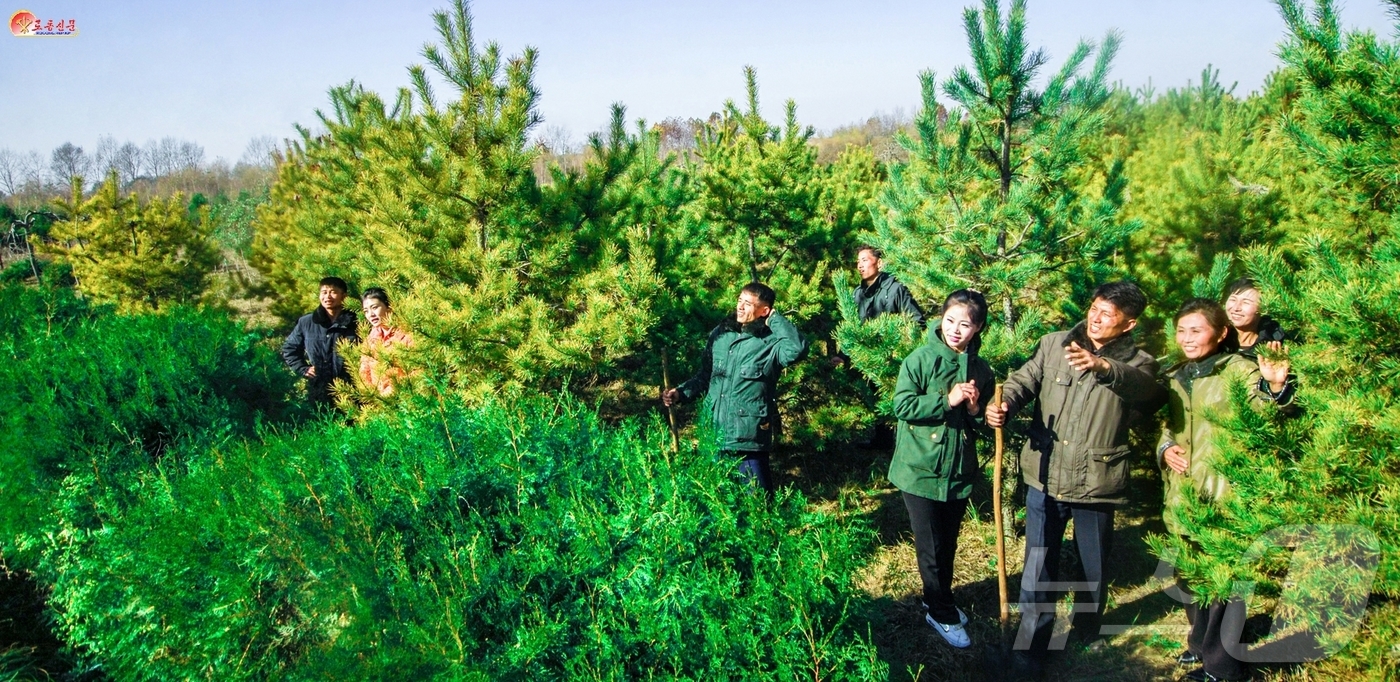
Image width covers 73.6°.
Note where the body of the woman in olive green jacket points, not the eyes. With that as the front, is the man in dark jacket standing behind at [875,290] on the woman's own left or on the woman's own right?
on the woman's own right

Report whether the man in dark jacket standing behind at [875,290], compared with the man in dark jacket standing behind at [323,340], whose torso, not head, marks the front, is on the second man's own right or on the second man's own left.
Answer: on the second man's own left

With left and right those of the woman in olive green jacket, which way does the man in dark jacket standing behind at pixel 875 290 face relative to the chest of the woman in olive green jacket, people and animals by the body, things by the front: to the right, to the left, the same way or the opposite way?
the same way

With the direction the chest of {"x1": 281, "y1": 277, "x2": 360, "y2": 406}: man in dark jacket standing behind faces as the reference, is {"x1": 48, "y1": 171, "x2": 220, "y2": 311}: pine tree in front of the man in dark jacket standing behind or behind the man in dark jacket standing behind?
behind

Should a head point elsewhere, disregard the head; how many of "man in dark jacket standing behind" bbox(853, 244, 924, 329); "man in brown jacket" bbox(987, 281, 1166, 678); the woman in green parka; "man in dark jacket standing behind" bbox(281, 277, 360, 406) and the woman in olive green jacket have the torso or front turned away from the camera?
0

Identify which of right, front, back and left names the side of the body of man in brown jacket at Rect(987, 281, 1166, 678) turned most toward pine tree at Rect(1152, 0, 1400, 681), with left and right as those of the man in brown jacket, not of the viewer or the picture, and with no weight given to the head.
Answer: left

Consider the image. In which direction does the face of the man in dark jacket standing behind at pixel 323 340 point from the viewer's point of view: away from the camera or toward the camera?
toward the camera

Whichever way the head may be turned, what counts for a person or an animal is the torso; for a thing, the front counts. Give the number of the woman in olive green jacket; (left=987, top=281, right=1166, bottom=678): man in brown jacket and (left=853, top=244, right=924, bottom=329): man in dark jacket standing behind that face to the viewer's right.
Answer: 0

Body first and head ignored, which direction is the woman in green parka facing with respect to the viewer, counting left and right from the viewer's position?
facing the viewer and to the right of the viewer

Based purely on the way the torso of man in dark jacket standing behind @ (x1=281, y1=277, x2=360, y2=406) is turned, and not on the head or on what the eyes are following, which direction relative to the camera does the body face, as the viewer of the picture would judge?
toward the camera

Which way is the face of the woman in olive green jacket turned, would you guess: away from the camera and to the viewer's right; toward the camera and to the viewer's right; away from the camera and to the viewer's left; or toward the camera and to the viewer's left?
toward the camera and to the viewer's left

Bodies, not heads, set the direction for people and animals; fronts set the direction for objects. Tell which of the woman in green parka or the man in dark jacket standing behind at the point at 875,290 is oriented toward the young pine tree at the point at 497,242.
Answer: the man in dark jacket standing behind

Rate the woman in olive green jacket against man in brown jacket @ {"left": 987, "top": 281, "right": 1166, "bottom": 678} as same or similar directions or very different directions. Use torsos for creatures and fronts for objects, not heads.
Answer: same or similar directions

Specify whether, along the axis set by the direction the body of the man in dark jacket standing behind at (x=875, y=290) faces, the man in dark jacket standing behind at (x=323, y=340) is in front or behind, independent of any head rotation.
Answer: in front

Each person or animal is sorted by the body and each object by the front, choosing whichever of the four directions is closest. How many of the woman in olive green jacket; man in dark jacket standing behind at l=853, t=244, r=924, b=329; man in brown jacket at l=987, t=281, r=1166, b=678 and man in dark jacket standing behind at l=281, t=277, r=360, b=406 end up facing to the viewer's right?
0

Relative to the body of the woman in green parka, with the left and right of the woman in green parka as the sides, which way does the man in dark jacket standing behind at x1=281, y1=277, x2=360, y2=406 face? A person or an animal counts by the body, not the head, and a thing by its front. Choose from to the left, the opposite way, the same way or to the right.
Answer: the same way

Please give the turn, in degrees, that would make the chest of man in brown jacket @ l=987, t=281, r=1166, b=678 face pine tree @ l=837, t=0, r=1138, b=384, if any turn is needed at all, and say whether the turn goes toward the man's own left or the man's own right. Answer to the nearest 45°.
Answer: approximately 135° to the man's own right

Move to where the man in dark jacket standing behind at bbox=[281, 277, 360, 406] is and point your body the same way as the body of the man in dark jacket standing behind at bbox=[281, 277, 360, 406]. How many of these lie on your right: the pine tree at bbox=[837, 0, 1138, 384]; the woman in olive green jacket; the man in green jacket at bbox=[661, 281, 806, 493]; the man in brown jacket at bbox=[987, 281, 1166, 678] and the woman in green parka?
0

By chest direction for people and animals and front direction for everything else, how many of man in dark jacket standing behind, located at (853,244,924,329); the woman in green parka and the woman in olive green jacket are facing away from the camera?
0
